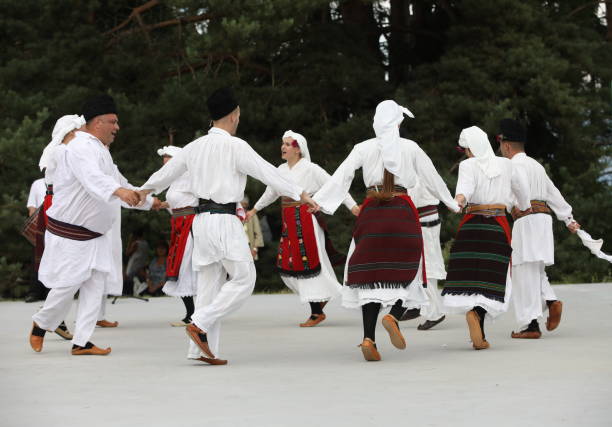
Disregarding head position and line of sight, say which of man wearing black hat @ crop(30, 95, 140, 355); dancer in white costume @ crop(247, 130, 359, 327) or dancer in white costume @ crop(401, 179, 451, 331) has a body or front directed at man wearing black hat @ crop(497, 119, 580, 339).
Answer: man wearing black hat @ crop(30, 95, 140, 355)

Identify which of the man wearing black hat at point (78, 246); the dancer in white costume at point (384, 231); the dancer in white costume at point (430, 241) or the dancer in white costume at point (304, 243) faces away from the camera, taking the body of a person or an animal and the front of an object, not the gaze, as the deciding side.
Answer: the dancer in white costume at point (384, 231)

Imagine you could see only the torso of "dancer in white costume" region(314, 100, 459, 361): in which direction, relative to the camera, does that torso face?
away from the camera

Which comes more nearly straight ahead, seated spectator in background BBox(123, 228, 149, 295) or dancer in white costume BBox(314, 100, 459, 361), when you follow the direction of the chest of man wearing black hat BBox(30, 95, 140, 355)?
the dancer in white costume

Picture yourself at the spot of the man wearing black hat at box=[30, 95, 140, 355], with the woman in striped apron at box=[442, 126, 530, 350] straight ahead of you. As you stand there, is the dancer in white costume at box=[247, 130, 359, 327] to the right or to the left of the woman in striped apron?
left

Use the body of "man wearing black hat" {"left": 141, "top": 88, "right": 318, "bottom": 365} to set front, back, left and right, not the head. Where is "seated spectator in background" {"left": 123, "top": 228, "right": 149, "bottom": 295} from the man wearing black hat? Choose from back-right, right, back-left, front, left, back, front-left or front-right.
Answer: front-left

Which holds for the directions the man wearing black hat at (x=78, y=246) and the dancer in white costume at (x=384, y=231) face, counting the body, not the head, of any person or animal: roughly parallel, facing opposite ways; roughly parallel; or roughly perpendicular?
roughly perpendicular

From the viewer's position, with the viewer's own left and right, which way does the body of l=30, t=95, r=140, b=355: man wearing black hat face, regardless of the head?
facing to the right of the viewer

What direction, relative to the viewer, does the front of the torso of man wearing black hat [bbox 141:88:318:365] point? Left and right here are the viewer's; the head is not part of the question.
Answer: facing away from the viewer and to the right of the viewer

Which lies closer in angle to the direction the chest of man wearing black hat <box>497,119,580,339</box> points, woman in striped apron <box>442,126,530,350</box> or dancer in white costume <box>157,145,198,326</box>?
the dancer in white costume

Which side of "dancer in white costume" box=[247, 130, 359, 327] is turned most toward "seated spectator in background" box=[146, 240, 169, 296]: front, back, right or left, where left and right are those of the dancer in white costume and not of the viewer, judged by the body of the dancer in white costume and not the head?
right
